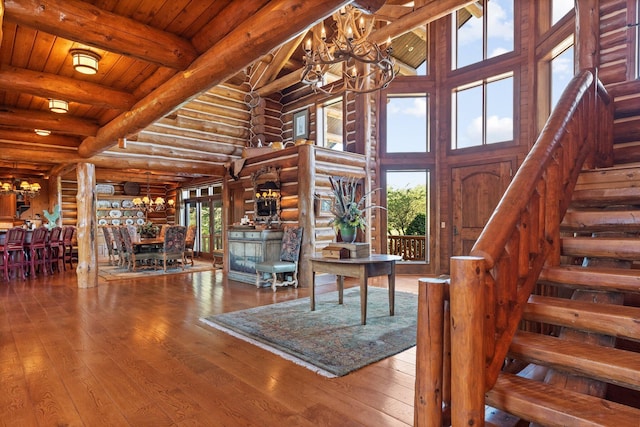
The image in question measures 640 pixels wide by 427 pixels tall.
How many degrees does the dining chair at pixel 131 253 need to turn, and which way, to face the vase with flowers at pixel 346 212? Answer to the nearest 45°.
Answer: approximately 90° to its right

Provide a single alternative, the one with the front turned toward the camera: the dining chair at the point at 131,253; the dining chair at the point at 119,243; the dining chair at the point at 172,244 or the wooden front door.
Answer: the wooden front door

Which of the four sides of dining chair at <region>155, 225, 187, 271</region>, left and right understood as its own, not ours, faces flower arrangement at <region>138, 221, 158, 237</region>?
front

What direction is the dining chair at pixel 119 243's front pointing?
to the viewer's right

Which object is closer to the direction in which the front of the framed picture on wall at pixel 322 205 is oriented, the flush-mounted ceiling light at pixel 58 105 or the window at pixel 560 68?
the window

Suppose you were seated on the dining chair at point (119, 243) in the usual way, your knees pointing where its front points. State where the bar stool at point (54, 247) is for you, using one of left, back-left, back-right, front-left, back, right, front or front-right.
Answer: back

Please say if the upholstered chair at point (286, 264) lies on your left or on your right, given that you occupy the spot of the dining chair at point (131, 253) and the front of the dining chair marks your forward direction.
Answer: on your right

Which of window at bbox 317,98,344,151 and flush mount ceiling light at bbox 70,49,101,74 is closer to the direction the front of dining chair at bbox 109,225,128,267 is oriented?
the window

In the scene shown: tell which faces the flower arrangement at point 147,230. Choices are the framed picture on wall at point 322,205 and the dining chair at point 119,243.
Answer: the dining chair

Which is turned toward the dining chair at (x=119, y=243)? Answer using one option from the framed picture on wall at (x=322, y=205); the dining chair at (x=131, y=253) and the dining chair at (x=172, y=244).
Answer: the dining chair at (x=172, y=244)

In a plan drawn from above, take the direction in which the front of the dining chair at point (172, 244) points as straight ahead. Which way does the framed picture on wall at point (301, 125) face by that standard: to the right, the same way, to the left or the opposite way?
to the left

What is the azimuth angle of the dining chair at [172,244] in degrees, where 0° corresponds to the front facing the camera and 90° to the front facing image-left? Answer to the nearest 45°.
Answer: approximately 135°

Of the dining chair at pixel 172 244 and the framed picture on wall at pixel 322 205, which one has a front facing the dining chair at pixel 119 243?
the dining chair at pixel 172 244

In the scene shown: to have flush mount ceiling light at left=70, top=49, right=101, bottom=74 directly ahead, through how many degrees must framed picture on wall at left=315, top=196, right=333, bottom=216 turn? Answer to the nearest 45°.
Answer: approximately 90° to its right

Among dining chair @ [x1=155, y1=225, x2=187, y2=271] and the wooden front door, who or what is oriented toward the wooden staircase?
the wooden front door

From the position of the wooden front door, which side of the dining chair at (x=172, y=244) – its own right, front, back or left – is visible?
back
